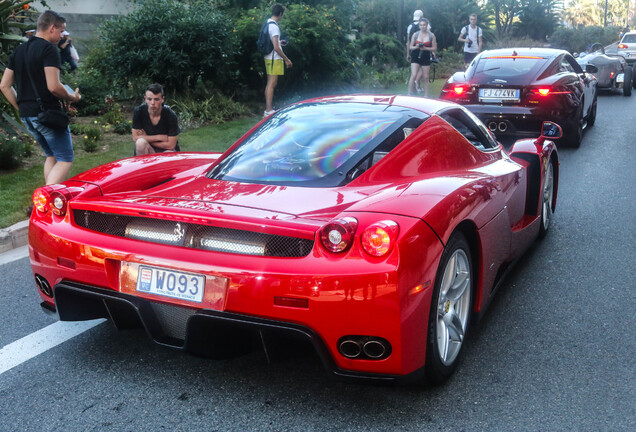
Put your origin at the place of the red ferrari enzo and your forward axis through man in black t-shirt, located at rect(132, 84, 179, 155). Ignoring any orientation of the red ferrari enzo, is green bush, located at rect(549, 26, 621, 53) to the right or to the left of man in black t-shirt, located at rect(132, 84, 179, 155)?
right

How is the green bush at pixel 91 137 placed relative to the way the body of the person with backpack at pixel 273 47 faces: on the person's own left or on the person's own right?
on the person's own right

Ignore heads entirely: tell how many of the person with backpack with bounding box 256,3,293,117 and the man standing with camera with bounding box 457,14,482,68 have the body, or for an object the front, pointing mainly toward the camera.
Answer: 1

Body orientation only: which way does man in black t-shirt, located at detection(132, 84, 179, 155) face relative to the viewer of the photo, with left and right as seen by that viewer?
facing the viewer

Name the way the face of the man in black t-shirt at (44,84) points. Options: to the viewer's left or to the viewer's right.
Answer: to the viewer's right

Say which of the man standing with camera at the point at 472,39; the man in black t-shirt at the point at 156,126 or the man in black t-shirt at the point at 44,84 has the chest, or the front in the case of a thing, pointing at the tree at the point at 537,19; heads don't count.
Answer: the man in black t-shirt at the point at 44,84

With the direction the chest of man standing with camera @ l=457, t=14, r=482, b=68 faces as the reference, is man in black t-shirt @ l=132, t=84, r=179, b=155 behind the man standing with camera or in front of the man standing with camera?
in front

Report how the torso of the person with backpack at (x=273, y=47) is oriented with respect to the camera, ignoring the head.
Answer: to the viewer's right

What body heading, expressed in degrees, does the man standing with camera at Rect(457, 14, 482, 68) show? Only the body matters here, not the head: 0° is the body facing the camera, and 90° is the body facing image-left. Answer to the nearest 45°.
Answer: approximately 0°

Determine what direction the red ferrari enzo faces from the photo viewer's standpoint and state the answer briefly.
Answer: facing away from the viewer and to the right of the viewer

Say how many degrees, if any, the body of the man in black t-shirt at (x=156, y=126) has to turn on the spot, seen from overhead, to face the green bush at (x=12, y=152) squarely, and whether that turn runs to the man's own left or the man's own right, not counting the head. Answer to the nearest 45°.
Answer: approximately 135° to the man's own right

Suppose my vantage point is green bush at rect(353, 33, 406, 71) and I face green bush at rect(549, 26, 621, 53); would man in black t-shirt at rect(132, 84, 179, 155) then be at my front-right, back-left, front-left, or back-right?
back-right
